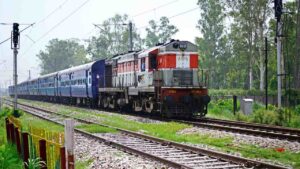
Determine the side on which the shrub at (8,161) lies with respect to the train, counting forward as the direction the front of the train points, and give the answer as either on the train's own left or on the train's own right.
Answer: on the train's own right

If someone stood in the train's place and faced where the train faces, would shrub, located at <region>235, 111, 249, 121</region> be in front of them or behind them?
in front

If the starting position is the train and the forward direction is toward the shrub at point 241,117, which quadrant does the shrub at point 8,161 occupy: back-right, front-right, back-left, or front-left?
front-right

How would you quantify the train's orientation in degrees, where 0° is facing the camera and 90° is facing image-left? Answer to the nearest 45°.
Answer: approximately 315°
